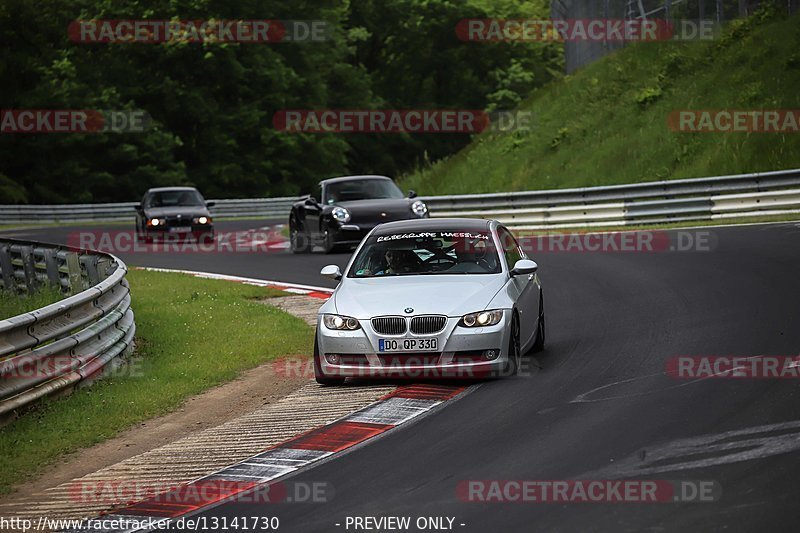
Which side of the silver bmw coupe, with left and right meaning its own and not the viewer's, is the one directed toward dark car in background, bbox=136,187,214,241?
back

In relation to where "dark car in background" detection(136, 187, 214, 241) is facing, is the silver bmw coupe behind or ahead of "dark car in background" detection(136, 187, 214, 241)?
ahead

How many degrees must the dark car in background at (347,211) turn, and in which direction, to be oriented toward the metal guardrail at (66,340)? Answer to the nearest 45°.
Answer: approximately 45° to its right

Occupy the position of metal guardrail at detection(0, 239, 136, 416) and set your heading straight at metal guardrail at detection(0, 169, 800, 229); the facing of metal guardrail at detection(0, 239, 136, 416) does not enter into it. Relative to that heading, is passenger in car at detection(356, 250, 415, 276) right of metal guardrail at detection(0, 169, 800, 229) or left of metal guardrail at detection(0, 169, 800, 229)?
right

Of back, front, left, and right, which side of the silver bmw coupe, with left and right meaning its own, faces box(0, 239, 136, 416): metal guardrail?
right

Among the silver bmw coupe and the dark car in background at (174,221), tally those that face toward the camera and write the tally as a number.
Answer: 2

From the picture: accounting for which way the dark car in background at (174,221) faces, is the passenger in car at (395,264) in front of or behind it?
in front

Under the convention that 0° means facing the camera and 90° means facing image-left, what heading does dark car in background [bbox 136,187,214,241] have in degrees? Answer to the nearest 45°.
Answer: approximately 0°

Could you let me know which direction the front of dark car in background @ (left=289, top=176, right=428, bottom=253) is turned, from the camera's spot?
facing the viewer and to the right of the viewer

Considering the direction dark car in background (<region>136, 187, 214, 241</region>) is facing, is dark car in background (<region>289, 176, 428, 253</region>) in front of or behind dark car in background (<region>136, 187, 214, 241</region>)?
in front

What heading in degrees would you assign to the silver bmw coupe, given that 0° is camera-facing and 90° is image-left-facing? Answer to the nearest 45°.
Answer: approximately 0°
